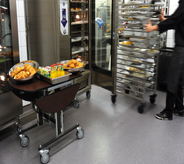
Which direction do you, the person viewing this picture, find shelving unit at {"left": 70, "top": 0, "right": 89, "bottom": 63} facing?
facing the viewer and to the right of the viewer

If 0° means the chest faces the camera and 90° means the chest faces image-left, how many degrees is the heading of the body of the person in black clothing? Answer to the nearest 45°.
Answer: approximately 90°

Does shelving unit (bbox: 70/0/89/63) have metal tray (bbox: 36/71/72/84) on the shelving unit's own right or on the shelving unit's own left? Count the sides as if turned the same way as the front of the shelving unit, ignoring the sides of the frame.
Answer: on the shelving unit's own right

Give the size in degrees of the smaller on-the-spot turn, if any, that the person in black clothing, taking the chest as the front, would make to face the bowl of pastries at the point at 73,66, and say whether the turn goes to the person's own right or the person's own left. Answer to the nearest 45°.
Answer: approximately 45° to the person's own left

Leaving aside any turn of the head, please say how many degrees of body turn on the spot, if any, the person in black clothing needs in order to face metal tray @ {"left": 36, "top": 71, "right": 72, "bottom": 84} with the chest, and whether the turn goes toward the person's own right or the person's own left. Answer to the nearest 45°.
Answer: approximately 45° to the person's own left

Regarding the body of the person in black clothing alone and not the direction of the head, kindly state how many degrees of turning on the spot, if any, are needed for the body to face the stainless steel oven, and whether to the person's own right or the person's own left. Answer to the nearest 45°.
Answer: approximately 45° to the person's own left

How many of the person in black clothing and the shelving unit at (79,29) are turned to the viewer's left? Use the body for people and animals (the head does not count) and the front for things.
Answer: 1

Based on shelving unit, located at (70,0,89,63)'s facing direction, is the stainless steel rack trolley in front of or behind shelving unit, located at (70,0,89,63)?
in front

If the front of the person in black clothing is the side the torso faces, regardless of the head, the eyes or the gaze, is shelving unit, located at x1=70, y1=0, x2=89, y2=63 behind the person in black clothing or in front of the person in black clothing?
in front

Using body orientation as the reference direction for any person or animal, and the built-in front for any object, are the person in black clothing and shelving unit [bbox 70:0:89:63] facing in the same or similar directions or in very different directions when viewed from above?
very different directions
